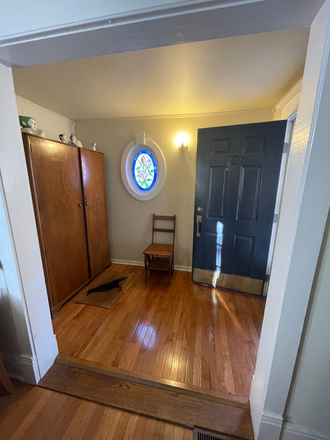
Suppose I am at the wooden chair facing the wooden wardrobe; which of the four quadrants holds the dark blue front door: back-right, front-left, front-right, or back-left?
back-left

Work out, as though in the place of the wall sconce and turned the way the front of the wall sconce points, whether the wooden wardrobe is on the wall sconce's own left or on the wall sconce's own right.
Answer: on the wall sconce's own right

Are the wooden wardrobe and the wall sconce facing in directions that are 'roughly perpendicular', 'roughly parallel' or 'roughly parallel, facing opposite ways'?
roughly perpendicular

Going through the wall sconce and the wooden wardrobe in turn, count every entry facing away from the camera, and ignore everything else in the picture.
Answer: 0

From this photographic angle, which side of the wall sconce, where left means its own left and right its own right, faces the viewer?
front

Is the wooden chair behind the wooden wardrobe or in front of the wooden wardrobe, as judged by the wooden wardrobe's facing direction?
in front

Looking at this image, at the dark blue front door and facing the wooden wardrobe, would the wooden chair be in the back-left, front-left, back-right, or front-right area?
front-right

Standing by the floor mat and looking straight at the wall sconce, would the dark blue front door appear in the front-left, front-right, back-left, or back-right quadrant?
front-right

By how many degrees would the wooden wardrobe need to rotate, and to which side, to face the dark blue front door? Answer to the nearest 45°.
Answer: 0° — it already faces it
